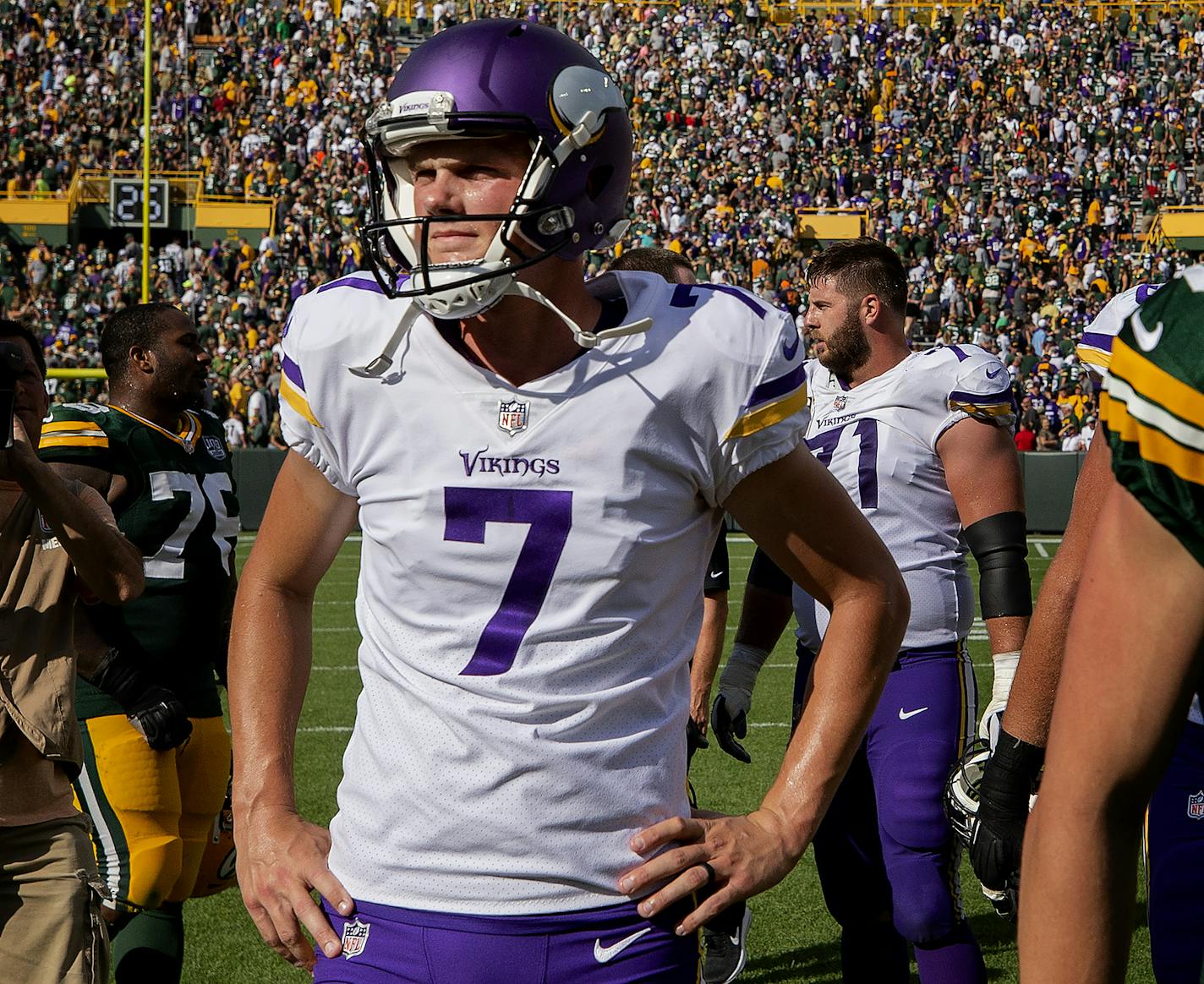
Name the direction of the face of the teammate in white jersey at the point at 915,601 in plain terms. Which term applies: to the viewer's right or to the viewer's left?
to the viewer's left

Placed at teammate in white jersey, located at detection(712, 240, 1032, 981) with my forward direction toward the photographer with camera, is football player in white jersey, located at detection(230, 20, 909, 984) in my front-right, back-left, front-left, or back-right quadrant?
front-left

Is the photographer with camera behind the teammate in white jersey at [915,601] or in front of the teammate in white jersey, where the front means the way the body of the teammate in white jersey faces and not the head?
in front

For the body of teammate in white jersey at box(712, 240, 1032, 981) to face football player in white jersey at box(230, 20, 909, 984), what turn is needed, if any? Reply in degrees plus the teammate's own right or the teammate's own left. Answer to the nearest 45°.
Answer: approximately 45° to the teammate's own left

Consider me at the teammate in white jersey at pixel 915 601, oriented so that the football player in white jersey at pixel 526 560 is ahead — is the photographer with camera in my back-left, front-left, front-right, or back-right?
front-right

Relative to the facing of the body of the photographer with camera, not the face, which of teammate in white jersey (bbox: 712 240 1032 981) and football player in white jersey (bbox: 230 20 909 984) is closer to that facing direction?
the football player in white jersey

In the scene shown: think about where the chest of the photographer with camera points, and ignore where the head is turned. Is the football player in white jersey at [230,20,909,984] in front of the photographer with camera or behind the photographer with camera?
in front

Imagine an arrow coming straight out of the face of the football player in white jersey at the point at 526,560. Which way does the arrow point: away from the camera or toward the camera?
toward the camera

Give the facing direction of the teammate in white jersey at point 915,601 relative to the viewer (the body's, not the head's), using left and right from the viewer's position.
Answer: facing the viewer and to the left of the viewer
